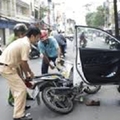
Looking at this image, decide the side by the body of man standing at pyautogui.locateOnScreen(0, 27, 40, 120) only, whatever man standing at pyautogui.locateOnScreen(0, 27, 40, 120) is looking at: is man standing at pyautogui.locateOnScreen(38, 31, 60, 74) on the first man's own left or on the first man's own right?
on the first man's own left

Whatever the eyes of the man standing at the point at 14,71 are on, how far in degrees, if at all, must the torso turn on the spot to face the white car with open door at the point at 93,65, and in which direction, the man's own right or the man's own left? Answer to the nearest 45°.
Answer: approximately 45° to the man's own left

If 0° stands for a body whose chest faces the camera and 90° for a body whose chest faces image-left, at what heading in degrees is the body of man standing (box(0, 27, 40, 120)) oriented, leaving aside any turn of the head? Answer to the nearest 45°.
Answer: approximately 270°

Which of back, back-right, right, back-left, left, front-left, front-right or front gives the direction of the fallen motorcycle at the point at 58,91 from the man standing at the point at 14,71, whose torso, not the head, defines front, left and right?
front-left
